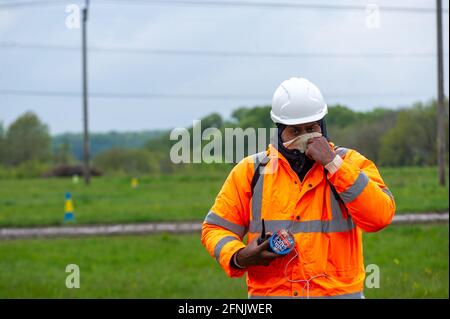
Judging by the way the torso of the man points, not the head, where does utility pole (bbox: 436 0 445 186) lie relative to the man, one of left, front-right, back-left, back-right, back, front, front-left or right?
back

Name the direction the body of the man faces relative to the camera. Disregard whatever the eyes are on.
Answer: toward the camera

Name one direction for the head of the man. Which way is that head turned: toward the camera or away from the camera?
toward the camera
